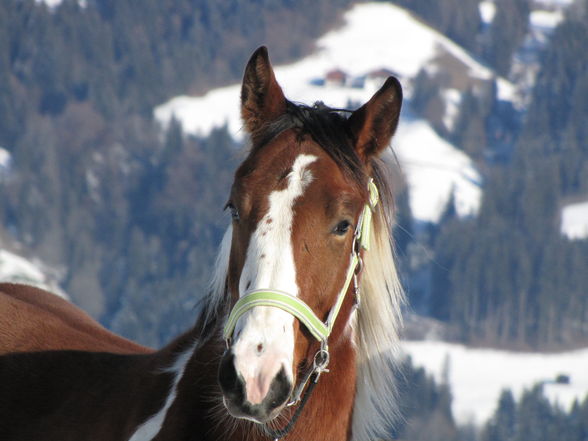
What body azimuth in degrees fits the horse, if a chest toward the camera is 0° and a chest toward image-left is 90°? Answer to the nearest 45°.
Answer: approximately 315°
